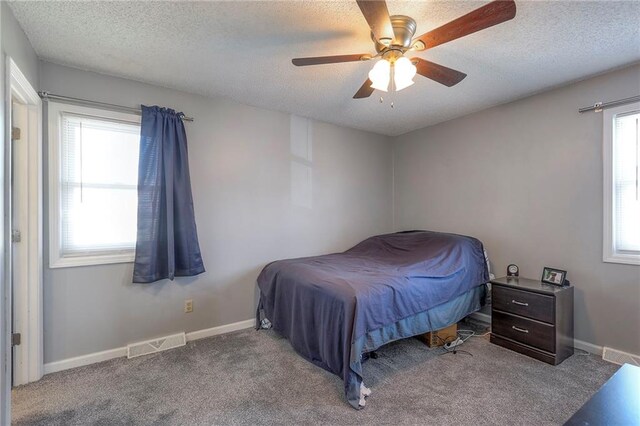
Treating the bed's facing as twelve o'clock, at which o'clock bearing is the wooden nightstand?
The wooden nightstand is roughly at 7 o'clock from the bed.

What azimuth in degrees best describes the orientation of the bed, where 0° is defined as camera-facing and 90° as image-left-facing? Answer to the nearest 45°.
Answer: approximately 45°

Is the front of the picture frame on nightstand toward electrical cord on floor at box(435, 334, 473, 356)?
yes

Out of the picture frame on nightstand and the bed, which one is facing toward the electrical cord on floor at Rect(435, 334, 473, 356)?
the picture frame on nightstand

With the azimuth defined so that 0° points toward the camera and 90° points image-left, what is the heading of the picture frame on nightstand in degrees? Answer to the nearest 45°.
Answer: approximately 45°
